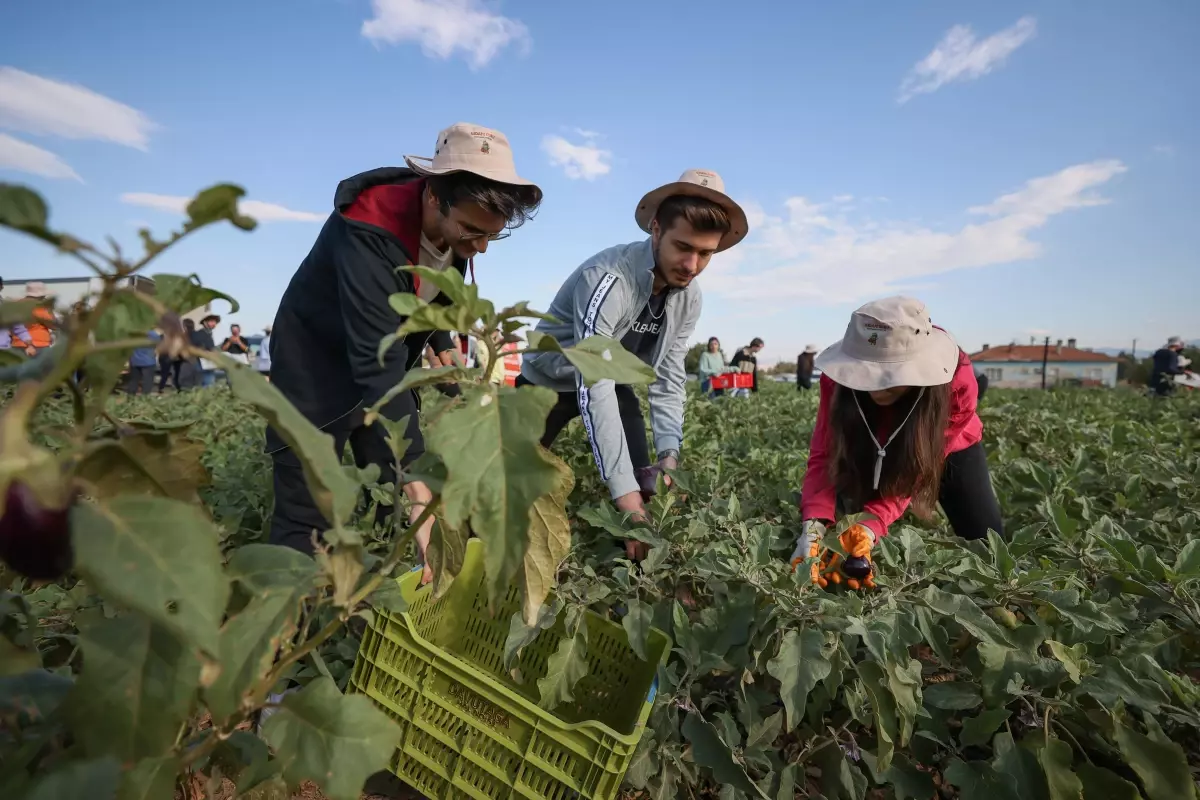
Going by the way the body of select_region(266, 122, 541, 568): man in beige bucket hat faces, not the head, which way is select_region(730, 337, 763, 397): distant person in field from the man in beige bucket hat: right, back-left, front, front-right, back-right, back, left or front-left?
left

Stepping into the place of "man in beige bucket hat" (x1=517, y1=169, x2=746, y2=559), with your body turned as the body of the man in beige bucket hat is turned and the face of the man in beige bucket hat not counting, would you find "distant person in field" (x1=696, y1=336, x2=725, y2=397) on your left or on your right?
on your left

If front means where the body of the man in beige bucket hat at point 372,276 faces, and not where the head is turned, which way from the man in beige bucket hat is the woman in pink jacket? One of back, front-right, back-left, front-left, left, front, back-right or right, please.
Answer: front-left

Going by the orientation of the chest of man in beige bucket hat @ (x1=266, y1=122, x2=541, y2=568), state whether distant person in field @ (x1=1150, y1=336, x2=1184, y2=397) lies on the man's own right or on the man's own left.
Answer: on the man's own left

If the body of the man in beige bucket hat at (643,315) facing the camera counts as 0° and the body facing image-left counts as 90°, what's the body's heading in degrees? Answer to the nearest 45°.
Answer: approximately 315°

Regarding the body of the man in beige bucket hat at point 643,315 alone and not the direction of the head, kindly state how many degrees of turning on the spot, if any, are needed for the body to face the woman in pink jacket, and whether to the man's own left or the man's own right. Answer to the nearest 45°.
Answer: approximately 45° to the man's own left

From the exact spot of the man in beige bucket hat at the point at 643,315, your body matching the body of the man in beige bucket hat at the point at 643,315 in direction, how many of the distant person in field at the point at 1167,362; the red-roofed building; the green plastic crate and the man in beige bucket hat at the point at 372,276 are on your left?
2

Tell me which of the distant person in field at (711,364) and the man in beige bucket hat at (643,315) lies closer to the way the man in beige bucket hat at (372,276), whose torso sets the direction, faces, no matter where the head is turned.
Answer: the man in beige bucket hat

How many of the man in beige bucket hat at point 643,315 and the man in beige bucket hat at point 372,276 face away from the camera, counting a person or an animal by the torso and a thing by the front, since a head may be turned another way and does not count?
0

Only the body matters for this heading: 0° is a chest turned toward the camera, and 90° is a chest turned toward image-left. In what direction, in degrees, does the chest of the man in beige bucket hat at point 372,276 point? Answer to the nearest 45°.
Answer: approximately 315°

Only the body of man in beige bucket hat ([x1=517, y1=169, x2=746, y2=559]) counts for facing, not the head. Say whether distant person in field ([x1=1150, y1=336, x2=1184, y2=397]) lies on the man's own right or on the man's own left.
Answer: on the man's own left

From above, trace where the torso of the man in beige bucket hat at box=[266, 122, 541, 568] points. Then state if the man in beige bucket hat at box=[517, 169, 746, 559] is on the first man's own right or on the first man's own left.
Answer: on the first man's own left
